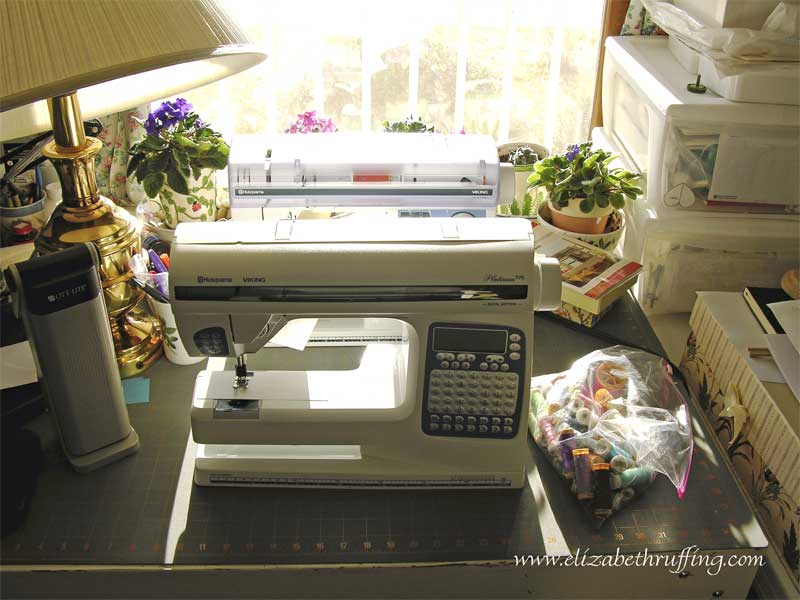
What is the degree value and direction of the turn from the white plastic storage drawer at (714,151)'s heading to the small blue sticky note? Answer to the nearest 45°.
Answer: approximately 45° to its right

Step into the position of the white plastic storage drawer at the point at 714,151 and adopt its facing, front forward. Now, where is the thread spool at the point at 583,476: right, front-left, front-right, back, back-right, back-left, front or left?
front

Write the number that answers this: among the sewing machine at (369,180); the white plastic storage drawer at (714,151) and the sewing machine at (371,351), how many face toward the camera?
3

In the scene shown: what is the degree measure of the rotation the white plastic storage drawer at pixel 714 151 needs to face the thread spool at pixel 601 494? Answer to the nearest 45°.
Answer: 0° — it already faces it

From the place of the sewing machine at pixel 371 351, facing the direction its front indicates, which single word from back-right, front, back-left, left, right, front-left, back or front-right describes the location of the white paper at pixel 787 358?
left

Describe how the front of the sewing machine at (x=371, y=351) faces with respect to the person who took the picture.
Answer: facing the viewer

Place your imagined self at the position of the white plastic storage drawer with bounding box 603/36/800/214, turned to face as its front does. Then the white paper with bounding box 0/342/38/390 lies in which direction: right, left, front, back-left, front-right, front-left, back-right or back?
front-right

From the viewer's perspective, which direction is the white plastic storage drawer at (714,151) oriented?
toward the camera

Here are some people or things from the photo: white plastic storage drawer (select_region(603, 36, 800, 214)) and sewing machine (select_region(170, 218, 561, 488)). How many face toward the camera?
2
